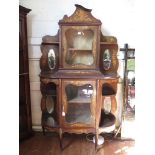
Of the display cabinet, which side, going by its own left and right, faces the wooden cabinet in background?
right

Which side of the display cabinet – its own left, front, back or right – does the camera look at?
front
